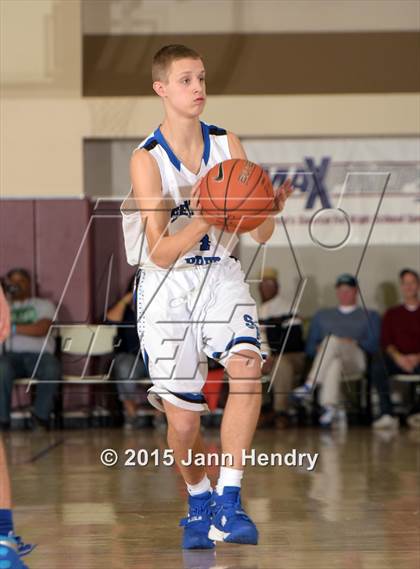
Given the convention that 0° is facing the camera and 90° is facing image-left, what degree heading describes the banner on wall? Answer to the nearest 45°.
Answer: approximately 0°

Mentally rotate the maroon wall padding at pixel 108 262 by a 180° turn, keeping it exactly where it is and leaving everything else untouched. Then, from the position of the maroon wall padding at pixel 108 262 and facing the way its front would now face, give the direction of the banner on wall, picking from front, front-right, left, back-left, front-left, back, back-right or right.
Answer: right

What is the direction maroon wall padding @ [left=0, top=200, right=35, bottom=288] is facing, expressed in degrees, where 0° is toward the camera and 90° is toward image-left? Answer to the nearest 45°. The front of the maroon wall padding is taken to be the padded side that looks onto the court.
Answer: approximately 0°

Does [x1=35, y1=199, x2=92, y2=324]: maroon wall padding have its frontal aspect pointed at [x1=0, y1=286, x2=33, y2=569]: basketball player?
yes

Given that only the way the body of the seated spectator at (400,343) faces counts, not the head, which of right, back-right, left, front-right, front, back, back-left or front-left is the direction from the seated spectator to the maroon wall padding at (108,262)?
right

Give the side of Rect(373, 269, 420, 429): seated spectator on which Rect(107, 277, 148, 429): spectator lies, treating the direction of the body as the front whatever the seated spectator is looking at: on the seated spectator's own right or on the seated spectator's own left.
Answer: on the seated spectator's own right

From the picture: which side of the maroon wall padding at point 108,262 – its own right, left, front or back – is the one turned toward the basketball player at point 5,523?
front

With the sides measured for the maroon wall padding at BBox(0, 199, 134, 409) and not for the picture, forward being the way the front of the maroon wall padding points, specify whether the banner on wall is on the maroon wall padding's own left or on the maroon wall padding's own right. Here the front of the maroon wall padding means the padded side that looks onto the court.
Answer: on the maroon wall padding's own left

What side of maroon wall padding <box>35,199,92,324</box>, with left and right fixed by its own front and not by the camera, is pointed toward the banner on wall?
left

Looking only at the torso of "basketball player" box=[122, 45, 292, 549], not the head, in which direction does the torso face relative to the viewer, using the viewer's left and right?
facing the viewer and to the right of the viewer

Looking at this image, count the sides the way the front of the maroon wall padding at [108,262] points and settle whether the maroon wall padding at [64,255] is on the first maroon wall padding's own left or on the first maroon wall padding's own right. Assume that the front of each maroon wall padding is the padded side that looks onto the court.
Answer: on the first maroon wall padding's own right
